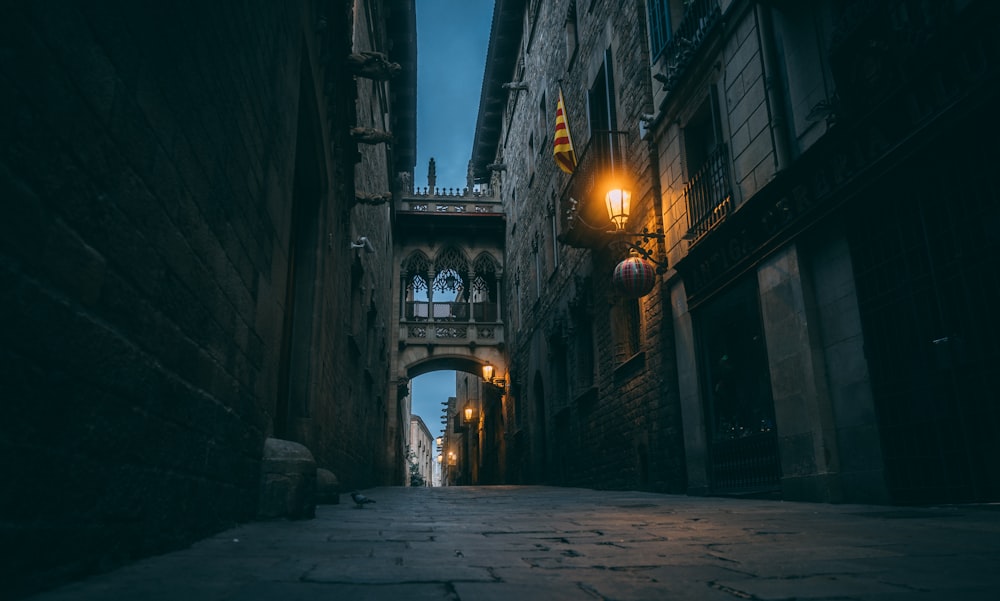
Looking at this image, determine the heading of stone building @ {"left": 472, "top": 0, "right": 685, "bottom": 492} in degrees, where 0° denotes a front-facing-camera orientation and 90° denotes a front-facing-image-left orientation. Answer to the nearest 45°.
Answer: approximately 45°
